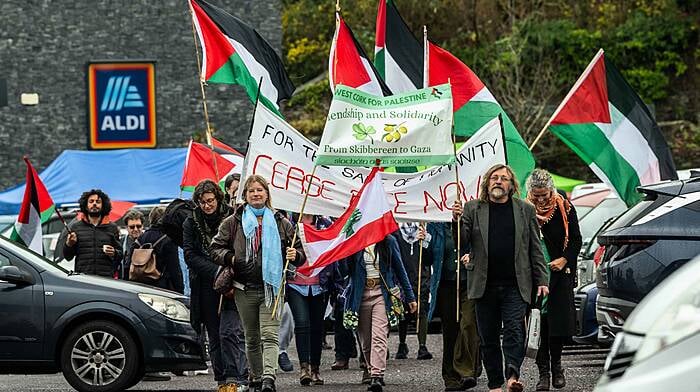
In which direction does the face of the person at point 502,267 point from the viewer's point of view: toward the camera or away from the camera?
toward the camera

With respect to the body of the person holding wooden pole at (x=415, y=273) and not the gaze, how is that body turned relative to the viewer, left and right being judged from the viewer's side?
facing the viewer

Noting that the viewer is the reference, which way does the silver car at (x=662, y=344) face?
facing the viewer and to the left of the viewer

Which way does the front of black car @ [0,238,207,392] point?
to the viewer's right

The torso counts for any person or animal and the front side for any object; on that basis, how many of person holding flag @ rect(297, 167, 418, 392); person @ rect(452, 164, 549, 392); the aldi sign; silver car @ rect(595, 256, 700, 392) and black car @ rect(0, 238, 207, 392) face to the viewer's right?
1

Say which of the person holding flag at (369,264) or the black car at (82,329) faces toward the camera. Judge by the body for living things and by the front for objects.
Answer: the person holding flag

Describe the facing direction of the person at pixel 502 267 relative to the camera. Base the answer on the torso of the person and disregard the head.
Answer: toward the camera

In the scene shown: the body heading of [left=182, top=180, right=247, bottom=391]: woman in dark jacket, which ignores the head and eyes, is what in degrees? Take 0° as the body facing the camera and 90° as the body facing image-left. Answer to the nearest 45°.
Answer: approximately 315°

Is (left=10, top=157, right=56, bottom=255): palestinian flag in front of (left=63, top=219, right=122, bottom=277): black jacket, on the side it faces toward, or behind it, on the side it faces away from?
behind

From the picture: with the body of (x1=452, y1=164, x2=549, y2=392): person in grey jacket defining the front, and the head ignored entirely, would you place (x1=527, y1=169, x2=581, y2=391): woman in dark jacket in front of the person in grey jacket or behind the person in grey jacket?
behind

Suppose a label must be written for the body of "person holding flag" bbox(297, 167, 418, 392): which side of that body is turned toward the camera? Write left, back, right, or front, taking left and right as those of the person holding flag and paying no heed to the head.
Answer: front

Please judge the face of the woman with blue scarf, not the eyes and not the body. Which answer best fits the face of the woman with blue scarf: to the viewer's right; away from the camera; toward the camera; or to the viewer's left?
toward the camera

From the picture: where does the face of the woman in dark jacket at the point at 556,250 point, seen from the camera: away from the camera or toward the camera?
toward the camera
